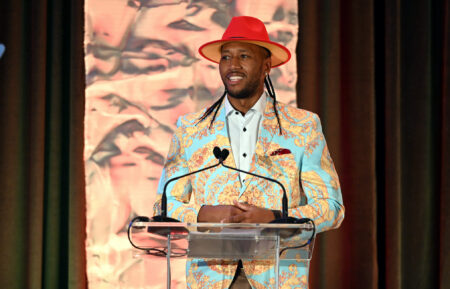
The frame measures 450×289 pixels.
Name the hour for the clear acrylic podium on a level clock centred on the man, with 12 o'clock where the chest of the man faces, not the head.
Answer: The clear acrylic podium is roughly at 12 o'clock from the man.

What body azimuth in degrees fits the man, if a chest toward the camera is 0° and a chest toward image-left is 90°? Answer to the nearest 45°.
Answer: approximately 0°

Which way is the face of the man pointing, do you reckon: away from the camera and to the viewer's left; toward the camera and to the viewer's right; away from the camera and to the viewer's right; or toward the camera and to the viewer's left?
toward the camera and to the viewer's left
